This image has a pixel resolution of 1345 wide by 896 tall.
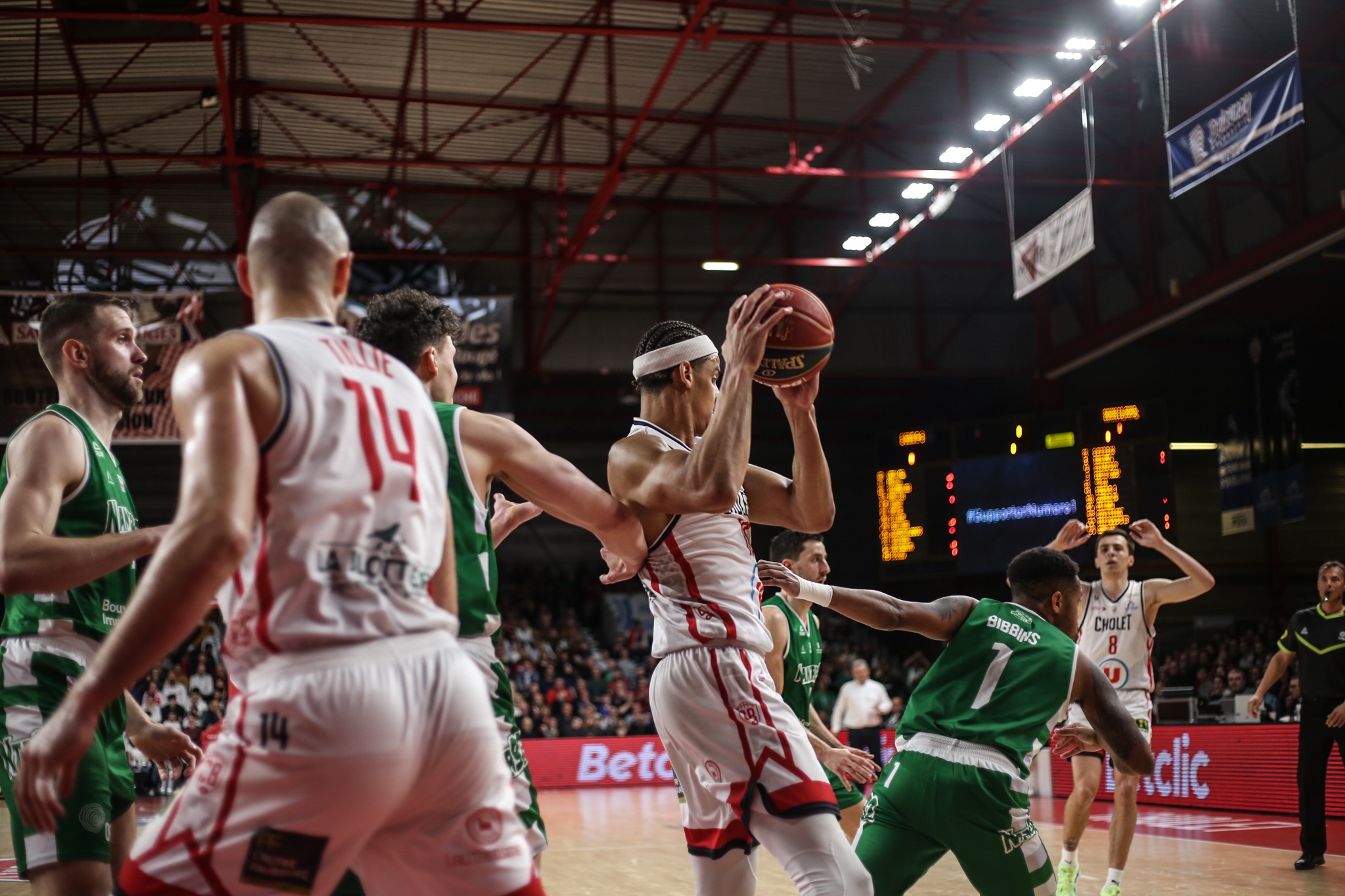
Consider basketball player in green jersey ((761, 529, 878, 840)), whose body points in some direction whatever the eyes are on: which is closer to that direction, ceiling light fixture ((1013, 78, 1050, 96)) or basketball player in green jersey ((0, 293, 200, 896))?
the basketball player in green jersey

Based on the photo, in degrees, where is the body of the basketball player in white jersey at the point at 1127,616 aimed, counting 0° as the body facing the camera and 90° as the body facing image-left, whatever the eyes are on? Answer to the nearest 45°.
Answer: approximately 0°

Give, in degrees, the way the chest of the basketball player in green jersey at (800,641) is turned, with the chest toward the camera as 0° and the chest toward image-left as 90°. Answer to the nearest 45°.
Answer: approximately 315°

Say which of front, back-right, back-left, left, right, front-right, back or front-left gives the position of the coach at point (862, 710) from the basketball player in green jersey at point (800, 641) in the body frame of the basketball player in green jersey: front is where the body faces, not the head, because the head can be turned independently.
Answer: back-left

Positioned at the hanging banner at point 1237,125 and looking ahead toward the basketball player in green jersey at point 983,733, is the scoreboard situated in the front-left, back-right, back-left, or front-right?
back-right

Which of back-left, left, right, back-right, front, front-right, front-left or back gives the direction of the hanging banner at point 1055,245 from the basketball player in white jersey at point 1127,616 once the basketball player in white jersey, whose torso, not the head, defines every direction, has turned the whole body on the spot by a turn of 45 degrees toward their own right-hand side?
back-right

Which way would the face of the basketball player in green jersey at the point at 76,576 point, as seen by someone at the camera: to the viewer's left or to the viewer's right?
to the viewer's right

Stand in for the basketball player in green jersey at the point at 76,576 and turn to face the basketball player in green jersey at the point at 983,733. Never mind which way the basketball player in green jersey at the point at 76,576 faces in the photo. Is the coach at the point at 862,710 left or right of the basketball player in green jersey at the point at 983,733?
left

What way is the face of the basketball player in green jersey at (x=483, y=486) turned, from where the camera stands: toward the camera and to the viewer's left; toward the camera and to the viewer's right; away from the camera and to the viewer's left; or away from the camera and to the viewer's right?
away from the camera and to the viewer's right

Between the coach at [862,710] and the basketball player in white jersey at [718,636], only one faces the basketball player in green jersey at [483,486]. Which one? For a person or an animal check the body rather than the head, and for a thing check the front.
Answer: the coach

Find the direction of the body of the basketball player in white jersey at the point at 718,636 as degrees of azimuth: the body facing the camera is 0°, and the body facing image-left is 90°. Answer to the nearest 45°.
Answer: approximately 270°
